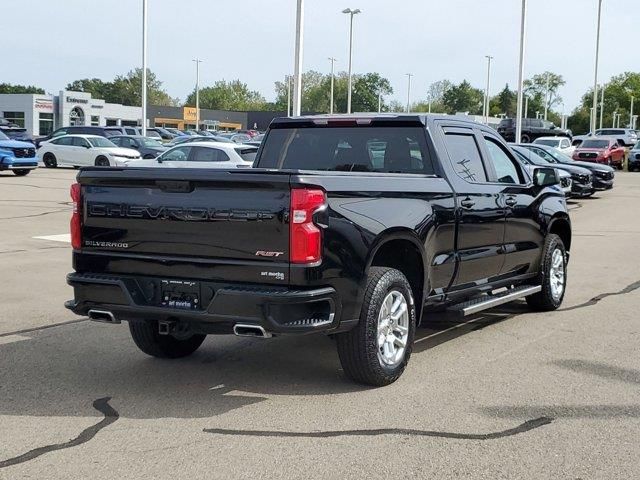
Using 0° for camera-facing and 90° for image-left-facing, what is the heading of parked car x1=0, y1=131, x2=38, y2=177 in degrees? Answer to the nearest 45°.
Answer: approximately 315°

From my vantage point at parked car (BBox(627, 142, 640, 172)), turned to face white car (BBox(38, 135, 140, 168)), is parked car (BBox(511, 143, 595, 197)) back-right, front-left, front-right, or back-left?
front-left

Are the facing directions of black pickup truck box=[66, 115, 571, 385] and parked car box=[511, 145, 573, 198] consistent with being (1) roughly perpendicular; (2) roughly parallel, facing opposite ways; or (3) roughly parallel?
roughly perpendicular

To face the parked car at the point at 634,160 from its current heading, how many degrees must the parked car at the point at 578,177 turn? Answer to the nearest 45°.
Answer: approximately 135° to its left

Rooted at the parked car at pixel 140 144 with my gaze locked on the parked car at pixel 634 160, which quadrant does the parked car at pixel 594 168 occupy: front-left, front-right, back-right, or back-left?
front-right

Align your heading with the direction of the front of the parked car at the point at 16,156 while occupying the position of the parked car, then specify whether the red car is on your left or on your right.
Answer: on your left

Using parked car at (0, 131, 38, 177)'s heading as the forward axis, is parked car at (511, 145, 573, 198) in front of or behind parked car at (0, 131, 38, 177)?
in front

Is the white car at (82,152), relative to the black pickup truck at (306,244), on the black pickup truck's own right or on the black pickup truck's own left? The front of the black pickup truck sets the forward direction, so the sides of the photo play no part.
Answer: on the black pickup truck's own left
